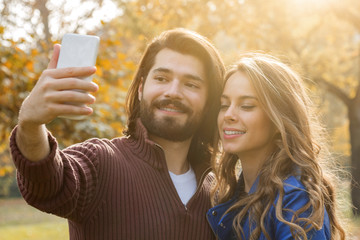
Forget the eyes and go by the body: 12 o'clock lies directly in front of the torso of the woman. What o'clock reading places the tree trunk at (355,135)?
The tree trunk is roughly at 5 o'clock from the woman.

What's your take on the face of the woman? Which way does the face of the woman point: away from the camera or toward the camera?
toward the camera

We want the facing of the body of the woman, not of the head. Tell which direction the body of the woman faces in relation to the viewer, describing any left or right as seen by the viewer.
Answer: facing the viewer and to the left of the viewer

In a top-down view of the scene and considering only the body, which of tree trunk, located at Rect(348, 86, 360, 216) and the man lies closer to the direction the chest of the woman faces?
the man

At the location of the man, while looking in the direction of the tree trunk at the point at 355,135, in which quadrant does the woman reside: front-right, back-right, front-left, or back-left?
front-right

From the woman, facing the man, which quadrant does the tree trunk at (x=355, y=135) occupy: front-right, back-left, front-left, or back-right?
back-right
